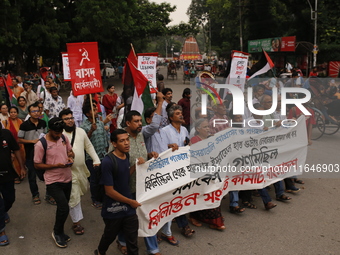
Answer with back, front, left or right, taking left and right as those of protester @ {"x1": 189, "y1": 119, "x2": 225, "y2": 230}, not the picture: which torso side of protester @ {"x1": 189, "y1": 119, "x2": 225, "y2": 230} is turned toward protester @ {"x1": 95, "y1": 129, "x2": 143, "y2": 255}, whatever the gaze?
right

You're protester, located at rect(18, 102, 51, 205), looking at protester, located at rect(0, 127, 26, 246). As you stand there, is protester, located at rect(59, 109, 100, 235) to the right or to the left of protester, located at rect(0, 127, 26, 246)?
left

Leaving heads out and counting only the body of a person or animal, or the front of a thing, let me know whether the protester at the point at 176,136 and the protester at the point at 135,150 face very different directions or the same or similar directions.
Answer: same or similar directions

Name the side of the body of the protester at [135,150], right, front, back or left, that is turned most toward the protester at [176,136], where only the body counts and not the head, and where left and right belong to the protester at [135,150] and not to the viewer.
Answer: left

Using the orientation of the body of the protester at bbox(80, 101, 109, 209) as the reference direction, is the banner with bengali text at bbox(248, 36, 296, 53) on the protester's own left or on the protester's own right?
on the protester's own left

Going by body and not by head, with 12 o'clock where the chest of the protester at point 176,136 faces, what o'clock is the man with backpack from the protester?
The man with backpack is roughly at 4 o'clock from the protester.

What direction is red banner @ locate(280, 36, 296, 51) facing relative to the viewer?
toward the camera

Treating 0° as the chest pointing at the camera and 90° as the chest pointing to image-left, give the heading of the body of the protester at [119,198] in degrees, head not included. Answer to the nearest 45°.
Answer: approximately 315°

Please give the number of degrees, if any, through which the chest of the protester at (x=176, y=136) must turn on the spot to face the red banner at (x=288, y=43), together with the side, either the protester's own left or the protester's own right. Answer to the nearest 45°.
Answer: approximately 135° to the protester's own left

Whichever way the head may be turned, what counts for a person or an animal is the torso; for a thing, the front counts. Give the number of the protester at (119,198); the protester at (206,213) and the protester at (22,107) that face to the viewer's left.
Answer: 0

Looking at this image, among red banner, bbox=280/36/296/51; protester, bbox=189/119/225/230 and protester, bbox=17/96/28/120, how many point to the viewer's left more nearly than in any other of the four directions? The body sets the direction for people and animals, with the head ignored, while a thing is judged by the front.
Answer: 0

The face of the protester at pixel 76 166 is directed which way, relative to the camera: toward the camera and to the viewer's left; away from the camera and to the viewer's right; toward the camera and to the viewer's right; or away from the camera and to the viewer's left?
toward the camera and to the viewer's right

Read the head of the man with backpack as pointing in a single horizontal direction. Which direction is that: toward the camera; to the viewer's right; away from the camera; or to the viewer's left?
toward the camera

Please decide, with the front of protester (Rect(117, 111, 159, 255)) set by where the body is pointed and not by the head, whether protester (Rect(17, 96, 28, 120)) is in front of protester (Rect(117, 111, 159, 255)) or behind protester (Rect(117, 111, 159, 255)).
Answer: behind

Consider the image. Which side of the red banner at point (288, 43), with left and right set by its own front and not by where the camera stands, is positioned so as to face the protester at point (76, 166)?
front

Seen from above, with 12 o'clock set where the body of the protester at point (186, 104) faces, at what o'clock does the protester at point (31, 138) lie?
the protester at point (31, 138) is roughly at 3 o'clock from the protester at point (186, 104).

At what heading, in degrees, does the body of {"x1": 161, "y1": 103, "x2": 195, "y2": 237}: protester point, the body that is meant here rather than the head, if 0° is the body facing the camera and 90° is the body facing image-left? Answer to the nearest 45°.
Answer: approximately 315°

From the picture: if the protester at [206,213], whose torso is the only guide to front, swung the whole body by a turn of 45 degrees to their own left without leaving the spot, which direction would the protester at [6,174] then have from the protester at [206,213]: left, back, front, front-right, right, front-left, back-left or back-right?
back

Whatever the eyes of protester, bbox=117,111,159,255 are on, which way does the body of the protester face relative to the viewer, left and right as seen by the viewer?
facing the viewer and to the right of the viewer

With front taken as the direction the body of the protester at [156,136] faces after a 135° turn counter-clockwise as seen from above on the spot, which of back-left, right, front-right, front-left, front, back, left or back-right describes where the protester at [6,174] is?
left
